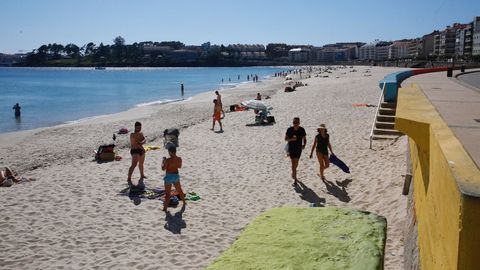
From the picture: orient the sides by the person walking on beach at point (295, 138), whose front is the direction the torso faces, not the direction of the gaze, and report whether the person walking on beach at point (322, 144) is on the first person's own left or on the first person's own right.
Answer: on the first person's own left

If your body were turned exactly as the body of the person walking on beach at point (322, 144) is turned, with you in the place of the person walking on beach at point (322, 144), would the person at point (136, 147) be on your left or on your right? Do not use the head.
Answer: on your right

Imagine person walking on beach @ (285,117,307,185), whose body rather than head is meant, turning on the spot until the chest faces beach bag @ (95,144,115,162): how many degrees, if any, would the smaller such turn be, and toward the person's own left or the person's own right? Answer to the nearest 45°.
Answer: approximately 135° to the person's own right

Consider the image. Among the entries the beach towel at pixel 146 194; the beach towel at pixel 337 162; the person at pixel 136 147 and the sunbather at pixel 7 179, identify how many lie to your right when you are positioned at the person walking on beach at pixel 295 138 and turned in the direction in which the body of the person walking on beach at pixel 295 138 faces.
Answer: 3

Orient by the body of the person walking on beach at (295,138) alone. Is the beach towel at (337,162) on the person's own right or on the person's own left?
on the person's own left

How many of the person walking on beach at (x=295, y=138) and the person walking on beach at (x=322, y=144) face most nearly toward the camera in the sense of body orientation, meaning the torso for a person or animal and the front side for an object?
2

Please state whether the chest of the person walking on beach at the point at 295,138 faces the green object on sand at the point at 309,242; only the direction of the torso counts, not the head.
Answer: yes

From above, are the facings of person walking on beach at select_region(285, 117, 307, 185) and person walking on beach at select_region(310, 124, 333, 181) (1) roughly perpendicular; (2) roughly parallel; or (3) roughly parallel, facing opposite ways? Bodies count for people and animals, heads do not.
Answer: roughly parallel

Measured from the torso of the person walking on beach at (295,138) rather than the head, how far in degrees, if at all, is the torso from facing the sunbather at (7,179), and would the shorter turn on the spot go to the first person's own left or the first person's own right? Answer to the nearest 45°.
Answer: approximately 90° to the first person's own right

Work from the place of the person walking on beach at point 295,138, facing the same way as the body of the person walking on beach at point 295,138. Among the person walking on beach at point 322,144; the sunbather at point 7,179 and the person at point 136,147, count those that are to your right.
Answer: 2

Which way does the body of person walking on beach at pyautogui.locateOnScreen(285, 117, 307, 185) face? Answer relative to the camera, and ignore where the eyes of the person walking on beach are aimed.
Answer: toward the camera
